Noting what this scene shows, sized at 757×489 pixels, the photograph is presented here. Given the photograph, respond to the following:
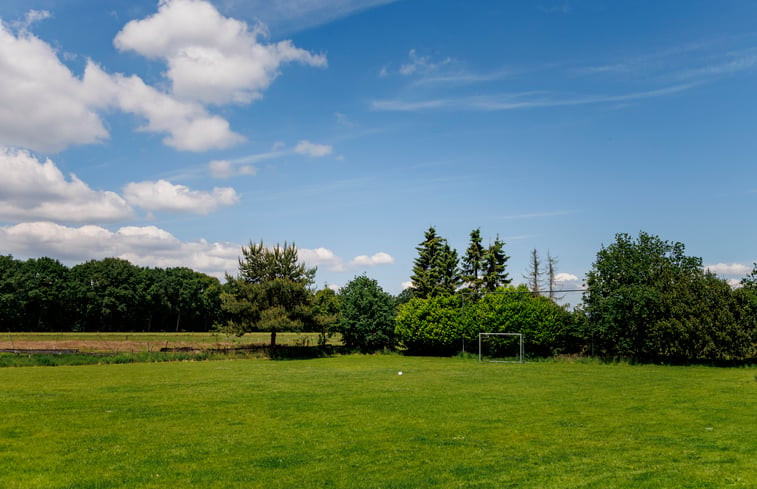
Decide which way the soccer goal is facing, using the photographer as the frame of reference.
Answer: facing the viewer
